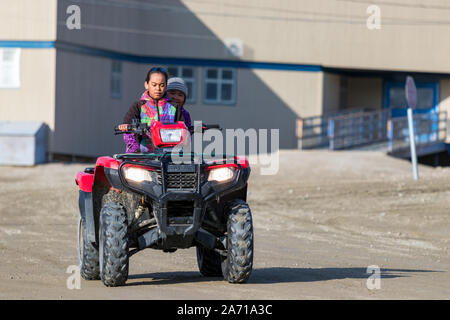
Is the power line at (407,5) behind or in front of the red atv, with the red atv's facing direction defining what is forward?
behind

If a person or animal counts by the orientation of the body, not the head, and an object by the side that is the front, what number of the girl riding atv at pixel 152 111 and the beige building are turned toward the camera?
2

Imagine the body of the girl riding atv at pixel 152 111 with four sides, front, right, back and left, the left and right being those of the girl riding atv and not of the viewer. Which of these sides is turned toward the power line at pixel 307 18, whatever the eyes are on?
back

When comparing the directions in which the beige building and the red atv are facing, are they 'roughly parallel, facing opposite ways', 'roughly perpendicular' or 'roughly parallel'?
roughly parallel

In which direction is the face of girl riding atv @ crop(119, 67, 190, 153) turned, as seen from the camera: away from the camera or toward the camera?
toward the camera

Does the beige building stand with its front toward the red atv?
yes

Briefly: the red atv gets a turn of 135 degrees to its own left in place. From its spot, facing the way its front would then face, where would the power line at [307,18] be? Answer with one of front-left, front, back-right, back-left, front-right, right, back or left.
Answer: front-left

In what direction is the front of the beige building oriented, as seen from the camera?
facing the viewer

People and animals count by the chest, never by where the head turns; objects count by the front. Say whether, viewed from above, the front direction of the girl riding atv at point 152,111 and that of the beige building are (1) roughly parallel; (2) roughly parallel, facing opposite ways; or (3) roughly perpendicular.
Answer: roughly parallel

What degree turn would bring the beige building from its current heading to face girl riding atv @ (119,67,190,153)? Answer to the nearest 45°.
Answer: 0° — it already faces them

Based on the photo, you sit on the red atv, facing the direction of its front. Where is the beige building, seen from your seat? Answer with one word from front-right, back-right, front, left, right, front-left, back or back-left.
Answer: back
